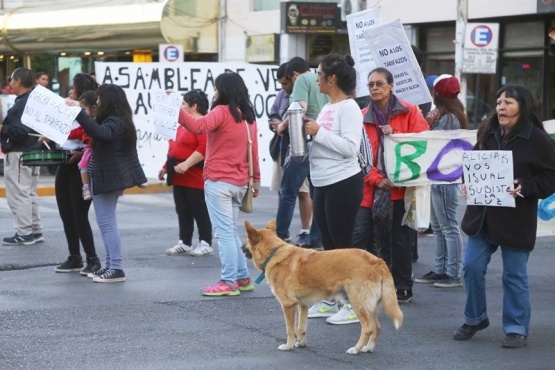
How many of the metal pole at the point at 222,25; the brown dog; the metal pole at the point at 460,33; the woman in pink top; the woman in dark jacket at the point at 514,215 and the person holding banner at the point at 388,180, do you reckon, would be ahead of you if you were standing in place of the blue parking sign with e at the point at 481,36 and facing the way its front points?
4

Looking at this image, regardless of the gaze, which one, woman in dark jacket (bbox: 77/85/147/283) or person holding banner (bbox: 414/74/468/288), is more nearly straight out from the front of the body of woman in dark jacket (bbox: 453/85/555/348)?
the woman in dark jacket

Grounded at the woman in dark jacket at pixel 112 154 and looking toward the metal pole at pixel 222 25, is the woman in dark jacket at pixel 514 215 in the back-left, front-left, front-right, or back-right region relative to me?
back-right

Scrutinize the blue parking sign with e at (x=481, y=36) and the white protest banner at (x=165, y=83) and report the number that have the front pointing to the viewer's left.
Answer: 0

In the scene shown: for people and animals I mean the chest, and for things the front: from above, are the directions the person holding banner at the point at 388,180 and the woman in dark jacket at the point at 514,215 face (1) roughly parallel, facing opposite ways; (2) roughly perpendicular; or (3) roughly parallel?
roughly parallel

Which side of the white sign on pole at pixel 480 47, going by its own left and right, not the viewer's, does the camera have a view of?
front

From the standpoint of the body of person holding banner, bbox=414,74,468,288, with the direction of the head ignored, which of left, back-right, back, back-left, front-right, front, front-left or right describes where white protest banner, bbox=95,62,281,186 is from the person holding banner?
front-right

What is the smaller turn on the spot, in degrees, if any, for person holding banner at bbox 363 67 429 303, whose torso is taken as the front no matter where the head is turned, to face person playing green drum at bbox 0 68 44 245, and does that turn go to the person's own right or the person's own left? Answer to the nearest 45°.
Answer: approximately 90° to the person's own right

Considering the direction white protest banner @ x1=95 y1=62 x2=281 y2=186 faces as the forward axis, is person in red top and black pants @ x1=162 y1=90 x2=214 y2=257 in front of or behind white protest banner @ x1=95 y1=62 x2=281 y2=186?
in front

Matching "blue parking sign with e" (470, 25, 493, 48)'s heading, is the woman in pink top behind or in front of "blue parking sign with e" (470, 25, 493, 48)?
in front
